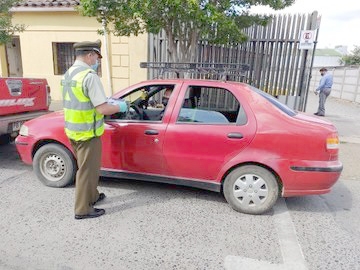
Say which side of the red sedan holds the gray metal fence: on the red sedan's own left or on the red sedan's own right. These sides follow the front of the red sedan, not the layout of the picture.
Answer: on the red sedan's own right

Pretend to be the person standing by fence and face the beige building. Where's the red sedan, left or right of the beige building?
left

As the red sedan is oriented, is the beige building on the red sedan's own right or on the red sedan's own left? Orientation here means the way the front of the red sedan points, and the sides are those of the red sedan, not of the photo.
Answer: on the red sedan's own right

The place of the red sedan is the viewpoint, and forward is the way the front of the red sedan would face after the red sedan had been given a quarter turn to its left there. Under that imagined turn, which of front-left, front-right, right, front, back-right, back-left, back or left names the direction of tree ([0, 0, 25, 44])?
back-right

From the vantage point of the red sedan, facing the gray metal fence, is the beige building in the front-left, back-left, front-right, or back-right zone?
front-left

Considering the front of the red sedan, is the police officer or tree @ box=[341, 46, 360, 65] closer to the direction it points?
the police officer

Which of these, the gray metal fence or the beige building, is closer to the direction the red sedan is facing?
the beige building

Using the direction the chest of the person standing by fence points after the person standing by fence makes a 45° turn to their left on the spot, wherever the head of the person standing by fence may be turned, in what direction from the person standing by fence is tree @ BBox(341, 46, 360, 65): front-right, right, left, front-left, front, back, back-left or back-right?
back-right

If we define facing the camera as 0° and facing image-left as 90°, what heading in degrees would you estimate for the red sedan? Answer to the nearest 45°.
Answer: approximately 90°

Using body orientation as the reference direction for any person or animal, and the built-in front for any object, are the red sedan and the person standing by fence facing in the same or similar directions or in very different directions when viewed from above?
same or similar directions

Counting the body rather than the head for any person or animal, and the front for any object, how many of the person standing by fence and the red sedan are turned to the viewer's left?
2

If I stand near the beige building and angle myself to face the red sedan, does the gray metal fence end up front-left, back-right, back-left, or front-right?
front-left

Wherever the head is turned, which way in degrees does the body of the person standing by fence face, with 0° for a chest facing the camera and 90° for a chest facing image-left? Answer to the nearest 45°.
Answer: approximately 90°

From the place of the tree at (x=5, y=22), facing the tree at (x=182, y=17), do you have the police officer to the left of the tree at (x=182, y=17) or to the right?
right
